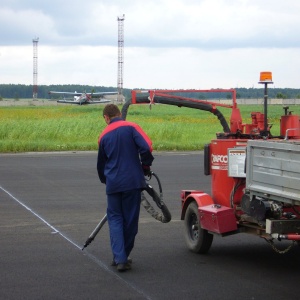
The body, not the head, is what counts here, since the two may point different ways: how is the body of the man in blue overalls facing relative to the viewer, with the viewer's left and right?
facing away from the viewer and to the left of the viewer

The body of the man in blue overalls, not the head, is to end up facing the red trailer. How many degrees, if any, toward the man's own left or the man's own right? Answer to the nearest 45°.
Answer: approximately 135° to the man's own right

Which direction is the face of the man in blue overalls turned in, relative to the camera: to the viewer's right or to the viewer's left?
to the viewer's left

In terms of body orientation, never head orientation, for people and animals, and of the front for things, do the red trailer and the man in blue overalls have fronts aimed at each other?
no
